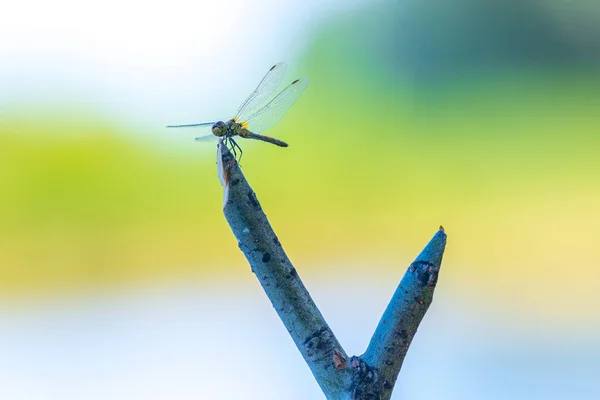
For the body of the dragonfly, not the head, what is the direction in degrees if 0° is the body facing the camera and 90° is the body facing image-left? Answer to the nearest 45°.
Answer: approximately 45°
